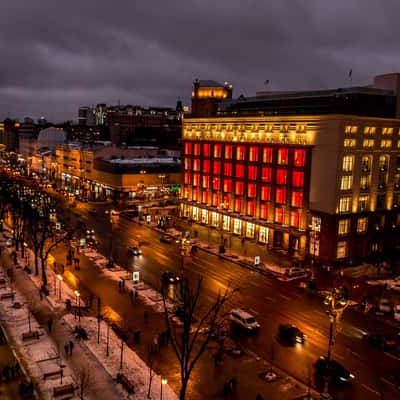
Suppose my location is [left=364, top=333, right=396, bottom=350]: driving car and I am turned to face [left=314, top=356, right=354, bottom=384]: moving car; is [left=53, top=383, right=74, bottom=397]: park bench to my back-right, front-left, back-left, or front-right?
front-right

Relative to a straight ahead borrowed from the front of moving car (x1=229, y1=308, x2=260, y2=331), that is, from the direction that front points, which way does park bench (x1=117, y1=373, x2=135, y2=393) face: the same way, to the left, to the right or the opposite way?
to the right

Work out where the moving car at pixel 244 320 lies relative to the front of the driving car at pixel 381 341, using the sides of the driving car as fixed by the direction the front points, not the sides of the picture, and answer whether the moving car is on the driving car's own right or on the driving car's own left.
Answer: on the driving car's own left

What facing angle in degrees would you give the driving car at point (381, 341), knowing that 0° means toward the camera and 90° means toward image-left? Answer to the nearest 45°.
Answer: approximately 135°

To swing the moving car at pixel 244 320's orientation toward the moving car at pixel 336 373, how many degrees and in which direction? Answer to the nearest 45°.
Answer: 0° — it already faces it

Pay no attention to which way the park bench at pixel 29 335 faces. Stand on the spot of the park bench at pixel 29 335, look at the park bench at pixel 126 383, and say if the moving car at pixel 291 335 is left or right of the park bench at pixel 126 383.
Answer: left

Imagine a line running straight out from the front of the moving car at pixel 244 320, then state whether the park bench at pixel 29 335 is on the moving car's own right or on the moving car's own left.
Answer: on the moving car's own right

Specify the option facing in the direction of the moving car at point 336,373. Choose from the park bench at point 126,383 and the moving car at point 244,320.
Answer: the moving car at point 244,320

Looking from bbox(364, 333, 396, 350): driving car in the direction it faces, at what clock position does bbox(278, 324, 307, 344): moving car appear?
The moving car is roughly at 10 o'clock from the driving car.

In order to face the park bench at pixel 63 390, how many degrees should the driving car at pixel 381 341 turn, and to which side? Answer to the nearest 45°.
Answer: approximately 90° to its left
